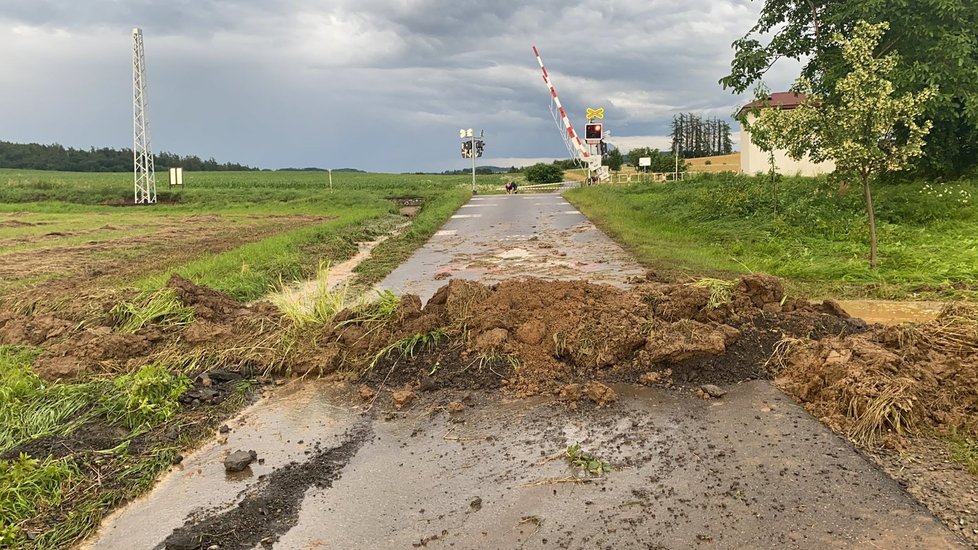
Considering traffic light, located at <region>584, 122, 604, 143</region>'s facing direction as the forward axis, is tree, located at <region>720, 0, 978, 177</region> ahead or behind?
ahead

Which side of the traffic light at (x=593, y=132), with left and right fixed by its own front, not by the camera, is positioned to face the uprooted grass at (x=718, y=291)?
front

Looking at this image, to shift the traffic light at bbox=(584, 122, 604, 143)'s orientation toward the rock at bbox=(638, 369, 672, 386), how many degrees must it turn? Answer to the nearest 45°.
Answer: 0° — it already faces it

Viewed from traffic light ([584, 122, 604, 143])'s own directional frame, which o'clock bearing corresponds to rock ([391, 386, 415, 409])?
The rock is roughly at 12 o'clock from the traffic light.

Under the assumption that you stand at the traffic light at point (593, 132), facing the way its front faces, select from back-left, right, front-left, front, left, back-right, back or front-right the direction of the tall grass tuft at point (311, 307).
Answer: front

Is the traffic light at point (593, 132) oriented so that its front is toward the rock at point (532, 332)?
yes

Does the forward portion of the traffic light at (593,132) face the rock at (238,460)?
yes

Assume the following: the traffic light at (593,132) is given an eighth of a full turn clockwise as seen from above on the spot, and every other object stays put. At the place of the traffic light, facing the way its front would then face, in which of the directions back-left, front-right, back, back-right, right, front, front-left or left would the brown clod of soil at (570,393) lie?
front-left

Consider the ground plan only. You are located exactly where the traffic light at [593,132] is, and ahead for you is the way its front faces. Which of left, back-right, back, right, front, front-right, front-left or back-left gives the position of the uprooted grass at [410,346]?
front

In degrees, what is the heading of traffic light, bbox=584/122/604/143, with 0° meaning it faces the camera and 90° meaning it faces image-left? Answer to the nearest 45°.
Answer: approximately 0°

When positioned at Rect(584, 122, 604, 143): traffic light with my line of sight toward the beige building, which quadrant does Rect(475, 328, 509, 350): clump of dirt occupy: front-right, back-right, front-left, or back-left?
front-right

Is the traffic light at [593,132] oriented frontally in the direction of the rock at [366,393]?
yes

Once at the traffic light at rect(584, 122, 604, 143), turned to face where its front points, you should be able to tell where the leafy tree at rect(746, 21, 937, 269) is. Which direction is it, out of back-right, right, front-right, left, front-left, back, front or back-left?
front

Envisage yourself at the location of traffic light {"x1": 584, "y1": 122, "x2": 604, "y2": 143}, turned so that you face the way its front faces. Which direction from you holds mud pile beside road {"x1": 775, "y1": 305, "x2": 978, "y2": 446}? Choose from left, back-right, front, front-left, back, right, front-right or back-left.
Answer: front

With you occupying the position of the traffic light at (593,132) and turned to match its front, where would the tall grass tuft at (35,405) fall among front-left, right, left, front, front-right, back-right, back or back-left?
front
